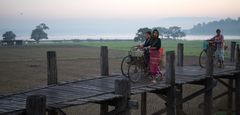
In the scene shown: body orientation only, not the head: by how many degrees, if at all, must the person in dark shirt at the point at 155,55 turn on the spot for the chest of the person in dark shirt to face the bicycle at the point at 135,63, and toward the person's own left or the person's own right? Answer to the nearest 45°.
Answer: approximately 45° to the person's own right

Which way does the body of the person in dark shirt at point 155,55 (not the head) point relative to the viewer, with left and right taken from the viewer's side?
facing the viewer and to the left of the viewer

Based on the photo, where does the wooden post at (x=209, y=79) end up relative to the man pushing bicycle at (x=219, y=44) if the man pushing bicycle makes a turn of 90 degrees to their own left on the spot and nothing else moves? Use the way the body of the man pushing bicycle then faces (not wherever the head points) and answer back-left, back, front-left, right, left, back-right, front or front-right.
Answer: front-right

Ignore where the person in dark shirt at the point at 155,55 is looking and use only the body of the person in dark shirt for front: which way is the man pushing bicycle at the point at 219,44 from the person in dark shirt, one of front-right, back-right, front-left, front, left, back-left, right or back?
back

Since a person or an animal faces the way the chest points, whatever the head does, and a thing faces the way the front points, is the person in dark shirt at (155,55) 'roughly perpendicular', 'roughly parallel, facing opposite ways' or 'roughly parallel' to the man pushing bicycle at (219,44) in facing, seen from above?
roughly parallel

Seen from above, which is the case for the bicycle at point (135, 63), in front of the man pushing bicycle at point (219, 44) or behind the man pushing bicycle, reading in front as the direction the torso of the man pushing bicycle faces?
in front

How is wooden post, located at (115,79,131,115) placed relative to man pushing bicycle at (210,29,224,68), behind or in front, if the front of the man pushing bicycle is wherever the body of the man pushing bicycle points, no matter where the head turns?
in front

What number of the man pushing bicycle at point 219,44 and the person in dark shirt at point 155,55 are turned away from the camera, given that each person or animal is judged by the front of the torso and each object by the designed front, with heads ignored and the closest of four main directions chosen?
0
